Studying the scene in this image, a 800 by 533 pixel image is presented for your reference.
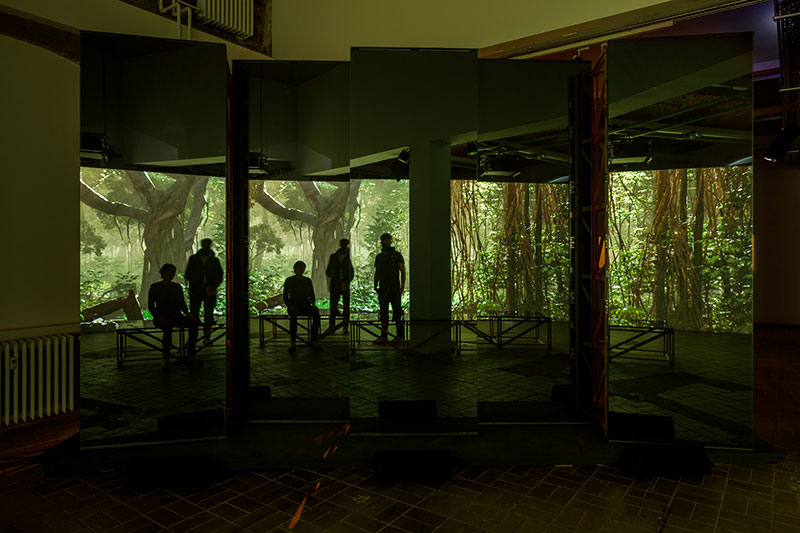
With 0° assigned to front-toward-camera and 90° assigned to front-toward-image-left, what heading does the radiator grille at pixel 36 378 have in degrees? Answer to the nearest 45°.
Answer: approximately 315°

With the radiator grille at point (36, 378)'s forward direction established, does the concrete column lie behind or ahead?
ahead

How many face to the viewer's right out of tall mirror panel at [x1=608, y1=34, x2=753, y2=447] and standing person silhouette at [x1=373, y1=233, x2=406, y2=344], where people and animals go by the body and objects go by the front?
0

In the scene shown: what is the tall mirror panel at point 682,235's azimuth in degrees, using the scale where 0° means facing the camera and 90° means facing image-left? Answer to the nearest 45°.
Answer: approximately 45°

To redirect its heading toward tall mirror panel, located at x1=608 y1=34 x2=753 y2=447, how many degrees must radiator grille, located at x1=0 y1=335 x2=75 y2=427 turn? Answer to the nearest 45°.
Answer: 0° — it already faces it

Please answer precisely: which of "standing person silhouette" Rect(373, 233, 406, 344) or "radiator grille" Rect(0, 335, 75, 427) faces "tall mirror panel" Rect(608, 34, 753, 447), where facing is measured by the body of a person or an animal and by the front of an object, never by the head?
the radiator grille

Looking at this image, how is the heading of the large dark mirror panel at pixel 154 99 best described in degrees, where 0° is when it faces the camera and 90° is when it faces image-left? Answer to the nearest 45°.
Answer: approximately 315°
